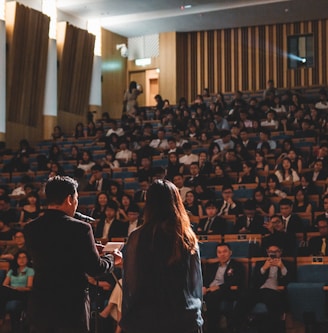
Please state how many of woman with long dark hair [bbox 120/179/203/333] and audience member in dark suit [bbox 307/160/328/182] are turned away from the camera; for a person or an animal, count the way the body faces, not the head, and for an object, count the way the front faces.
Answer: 1

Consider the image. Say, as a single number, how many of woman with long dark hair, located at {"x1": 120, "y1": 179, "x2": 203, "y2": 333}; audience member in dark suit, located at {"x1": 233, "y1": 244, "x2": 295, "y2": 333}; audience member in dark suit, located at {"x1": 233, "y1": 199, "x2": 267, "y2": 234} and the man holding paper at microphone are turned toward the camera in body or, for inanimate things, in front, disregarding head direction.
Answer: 2

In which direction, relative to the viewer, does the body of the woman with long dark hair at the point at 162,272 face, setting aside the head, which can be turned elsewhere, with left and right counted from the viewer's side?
facing away from the viewer

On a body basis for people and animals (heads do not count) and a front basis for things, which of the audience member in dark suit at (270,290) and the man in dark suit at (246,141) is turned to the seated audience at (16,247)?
the man in dark suit

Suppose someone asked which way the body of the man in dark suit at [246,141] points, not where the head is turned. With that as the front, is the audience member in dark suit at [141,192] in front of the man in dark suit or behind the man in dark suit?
in front

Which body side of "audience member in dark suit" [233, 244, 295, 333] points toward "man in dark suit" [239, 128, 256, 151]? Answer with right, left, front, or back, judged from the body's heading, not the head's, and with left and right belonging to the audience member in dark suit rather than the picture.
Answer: back

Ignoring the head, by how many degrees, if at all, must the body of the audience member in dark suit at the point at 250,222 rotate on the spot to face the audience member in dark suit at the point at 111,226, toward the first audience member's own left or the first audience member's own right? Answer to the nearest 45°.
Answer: approximately 90° to the first audience member's own right

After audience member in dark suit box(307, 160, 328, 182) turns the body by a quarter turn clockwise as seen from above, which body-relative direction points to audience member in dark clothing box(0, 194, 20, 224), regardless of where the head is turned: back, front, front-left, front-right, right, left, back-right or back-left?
front-left

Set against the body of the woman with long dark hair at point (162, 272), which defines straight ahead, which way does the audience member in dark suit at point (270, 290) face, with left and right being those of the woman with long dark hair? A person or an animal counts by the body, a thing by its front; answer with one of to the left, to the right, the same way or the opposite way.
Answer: the opposite way

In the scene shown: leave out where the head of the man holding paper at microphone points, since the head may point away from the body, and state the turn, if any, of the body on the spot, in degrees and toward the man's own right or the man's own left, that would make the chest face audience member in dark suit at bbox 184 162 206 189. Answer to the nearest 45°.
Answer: approximately 45° to the man's own left

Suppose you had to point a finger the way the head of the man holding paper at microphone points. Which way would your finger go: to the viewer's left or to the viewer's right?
to the viewer's right

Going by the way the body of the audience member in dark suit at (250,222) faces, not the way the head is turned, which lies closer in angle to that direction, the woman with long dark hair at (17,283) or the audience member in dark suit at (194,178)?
the woman with long dark hair

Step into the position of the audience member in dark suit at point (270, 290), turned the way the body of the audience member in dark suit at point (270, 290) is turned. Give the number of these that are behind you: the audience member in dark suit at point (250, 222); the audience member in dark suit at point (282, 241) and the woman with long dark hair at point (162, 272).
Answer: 2

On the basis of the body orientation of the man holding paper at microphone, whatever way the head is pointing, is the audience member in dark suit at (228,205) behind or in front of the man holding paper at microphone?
in front
